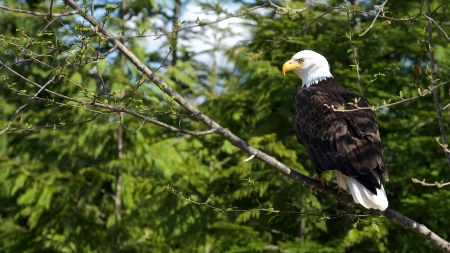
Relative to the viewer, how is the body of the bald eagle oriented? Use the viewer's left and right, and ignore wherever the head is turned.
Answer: facing away from the viewer and to the left of the viewer
